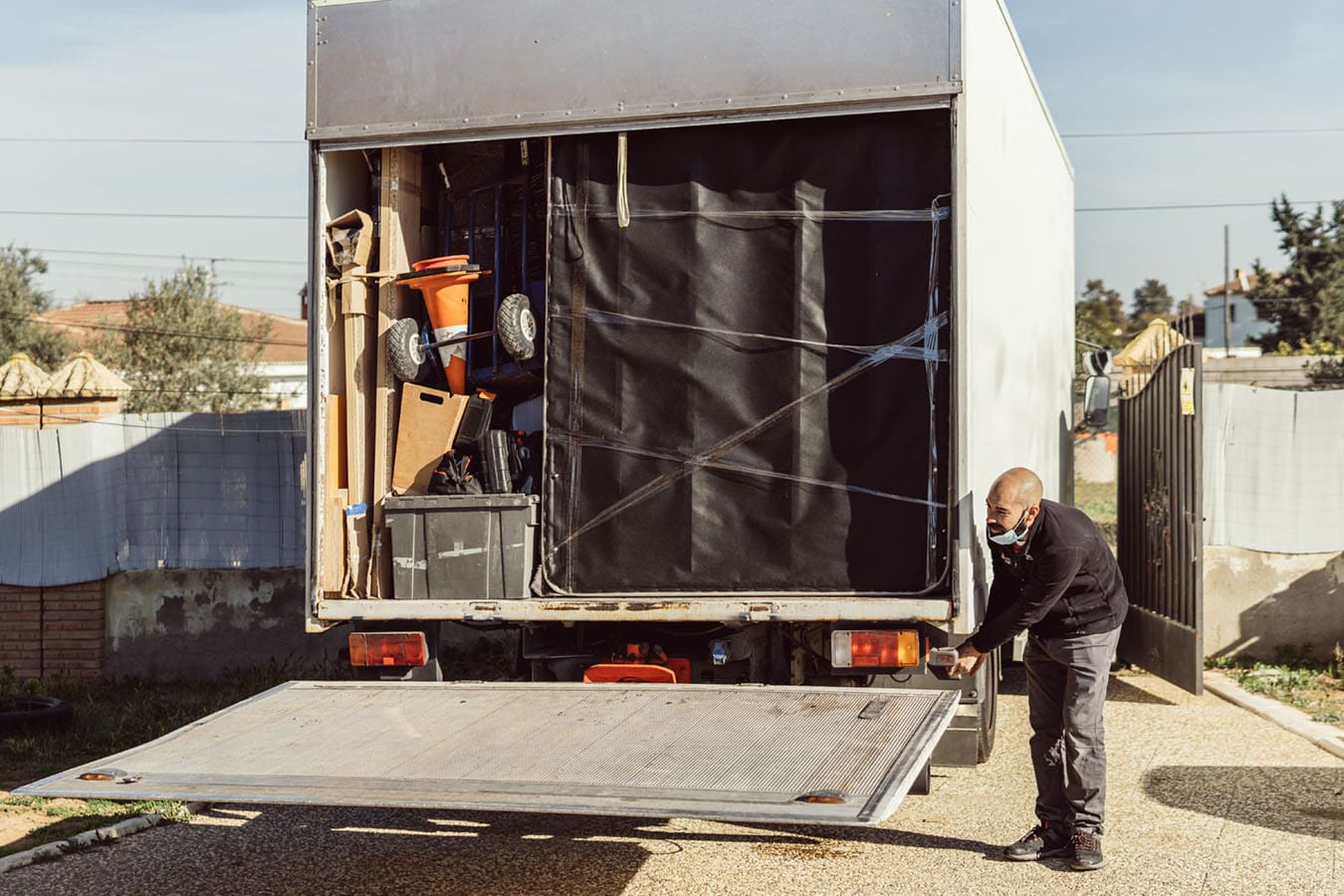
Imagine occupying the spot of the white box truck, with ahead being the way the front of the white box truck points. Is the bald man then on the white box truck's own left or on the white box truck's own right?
on the white box truck's own right

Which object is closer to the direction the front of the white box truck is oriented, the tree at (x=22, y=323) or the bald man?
the tree

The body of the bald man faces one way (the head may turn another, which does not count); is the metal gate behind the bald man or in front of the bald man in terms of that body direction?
behind

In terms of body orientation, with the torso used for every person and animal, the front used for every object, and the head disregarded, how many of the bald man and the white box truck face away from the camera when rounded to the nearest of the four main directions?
1

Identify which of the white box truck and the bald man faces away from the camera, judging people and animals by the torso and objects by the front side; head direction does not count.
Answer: the white box truck

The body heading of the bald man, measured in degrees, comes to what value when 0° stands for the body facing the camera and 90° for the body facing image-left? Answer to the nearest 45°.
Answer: approximately 45°

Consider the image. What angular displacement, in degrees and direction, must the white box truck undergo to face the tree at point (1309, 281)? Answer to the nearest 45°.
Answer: approximately 45° to its right

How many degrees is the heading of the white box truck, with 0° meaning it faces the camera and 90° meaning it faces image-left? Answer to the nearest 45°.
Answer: approximately 180°

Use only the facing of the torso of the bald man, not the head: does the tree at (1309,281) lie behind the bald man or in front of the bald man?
behind

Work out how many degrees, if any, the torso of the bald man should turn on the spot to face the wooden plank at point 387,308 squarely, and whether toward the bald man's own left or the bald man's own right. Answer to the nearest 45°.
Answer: approximately 45° to the bald man's own right

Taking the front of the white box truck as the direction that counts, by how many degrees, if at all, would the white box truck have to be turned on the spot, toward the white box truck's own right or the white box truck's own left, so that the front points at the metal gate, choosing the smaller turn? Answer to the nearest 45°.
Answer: approximately 45° to the white box truck's own right

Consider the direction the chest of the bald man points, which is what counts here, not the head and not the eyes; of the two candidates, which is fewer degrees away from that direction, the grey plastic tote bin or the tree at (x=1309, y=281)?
the grey plastic tote bin
